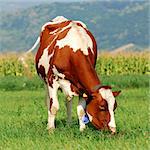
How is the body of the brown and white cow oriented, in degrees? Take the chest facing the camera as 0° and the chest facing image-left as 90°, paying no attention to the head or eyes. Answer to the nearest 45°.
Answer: approximately 315°
